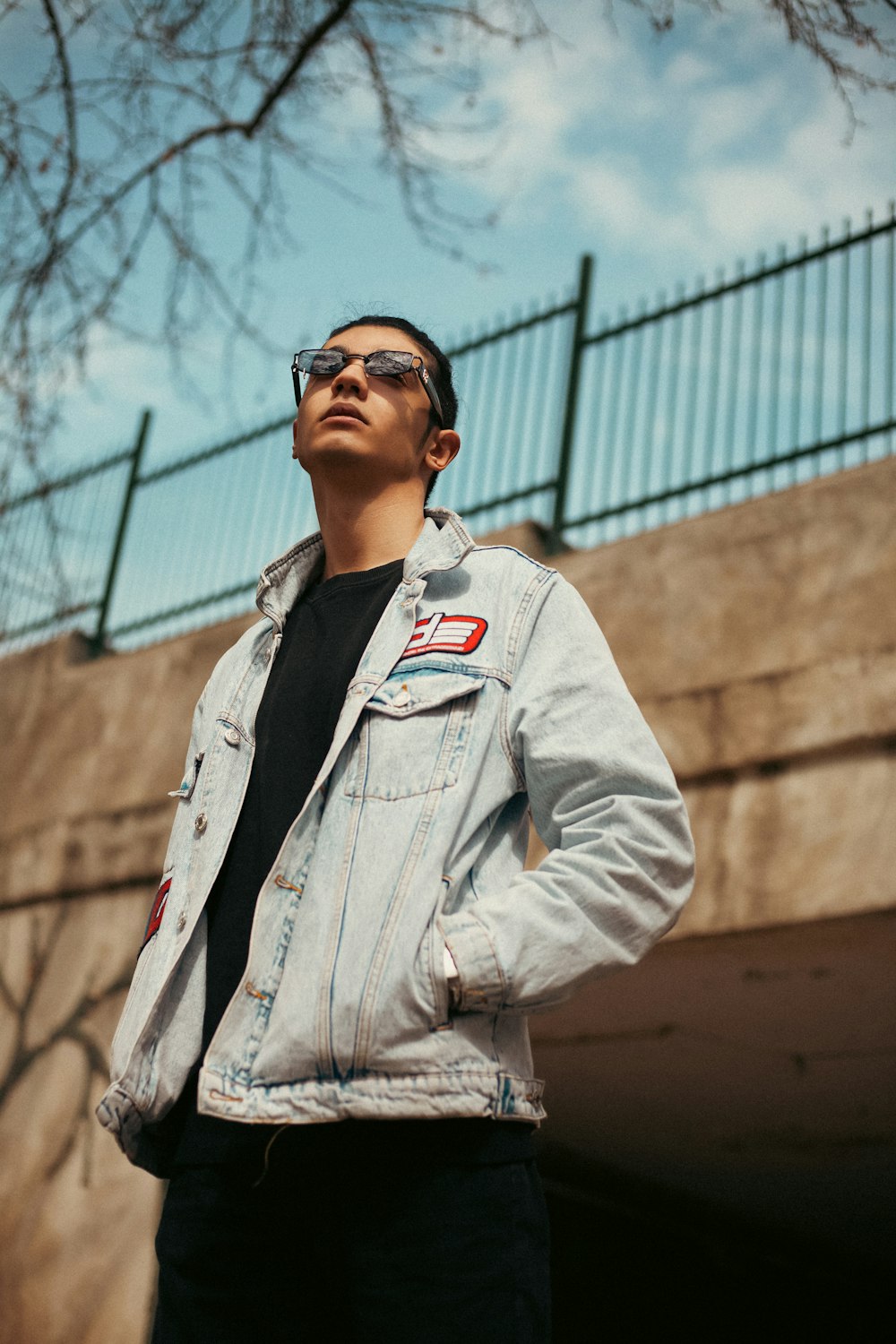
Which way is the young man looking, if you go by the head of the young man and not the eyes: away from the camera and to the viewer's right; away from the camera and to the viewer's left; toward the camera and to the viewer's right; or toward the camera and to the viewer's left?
toward the camera and to the viewer's left

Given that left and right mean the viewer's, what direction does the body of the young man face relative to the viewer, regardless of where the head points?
facing the viewer and to the left of the viewer
